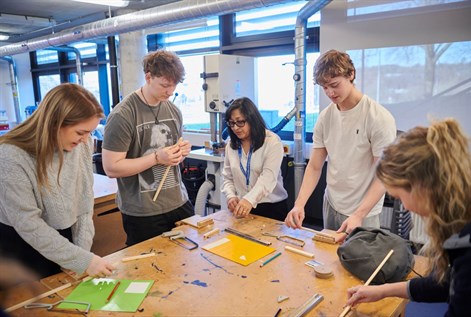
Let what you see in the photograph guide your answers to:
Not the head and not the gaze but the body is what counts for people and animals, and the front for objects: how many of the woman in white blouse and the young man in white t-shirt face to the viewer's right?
0

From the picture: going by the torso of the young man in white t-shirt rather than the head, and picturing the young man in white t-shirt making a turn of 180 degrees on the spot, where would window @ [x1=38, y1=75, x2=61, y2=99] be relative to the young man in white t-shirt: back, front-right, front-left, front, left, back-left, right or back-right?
left

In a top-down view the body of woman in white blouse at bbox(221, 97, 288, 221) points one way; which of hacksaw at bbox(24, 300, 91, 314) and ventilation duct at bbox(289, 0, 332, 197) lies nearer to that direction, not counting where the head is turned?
the hacksaw

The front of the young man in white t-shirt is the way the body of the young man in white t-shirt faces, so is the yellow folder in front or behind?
in front

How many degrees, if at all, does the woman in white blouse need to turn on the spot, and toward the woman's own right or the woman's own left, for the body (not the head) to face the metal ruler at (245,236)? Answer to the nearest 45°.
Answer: approximately 45° to the woman's own left

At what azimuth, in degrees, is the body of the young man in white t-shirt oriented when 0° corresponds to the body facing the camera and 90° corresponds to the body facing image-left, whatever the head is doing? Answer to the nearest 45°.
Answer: approximately 45°

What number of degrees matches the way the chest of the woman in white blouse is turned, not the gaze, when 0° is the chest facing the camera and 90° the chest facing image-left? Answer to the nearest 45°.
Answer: approximately 45°

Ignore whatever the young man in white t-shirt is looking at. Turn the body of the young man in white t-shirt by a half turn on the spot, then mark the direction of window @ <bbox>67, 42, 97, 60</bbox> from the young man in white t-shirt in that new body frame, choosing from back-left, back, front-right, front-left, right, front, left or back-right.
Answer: left

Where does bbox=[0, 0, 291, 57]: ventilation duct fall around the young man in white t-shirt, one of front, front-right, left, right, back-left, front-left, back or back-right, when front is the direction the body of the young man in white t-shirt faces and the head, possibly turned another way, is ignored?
right

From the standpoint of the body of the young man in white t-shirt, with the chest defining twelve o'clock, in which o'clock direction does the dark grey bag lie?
The dark grey bag is roughly at 10 o'clock from the young man in white t-shirt.

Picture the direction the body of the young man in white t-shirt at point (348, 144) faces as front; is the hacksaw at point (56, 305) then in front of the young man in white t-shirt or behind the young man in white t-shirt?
in front

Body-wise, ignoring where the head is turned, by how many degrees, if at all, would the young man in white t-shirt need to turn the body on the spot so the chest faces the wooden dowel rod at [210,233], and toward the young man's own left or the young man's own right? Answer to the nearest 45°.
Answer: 0° — they already face it

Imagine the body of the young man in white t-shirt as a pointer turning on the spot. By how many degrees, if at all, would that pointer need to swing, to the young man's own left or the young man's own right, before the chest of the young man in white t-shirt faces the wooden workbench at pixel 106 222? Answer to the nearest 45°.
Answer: approximately 45° to the young man's own right

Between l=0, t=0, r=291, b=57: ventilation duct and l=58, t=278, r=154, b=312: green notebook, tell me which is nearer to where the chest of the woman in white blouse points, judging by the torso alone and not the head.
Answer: the green notebook

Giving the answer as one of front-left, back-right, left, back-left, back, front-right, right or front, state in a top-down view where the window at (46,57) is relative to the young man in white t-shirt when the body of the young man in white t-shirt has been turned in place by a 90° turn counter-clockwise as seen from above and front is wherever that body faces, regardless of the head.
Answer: back
